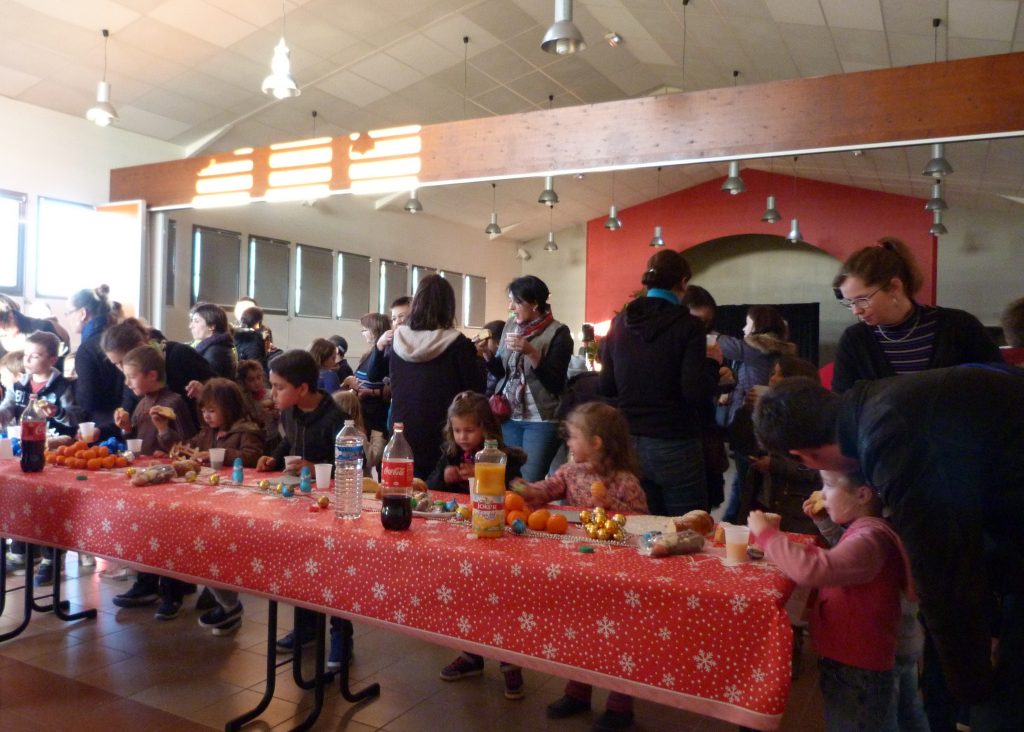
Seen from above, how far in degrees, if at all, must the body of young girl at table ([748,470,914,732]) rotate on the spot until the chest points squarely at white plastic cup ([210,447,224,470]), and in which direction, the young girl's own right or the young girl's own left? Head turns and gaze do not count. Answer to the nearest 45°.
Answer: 0° — they already face it

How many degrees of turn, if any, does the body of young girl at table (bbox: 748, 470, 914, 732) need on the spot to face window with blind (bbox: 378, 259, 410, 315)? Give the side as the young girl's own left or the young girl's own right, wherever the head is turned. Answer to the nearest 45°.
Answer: approximately 45° to the young girl's own right

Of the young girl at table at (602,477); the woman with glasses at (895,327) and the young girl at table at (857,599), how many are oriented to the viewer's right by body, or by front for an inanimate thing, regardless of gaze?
0

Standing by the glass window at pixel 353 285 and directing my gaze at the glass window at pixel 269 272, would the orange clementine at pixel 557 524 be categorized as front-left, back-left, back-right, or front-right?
front-left

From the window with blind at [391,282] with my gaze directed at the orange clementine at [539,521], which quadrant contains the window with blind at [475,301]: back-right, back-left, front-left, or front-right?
back-left

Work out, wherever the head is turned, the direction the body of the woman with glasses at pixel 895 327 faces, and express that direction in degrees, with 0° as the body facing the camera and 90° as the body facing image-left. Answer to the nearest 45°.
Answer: approximately 45°

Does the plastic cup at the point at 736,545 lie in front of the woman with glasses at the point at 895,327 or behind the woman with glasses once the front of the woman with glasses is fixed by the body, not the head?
in front

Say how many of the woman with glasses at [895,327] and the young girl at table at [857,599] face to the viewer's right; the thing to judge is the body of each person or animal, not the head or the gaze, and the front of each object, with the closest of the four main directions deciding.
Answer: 0

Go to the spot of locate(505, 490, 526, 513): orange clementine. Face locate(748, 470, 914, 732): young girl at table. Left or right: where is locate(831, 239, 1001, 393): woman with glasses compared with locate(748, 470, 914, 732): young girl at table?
left

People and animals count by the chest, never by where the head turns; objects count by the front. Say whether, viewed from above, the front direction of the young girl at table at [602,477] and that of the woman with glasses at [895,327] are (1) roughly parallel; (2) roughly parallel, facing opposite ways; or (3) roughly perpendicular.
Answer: roughly parallel

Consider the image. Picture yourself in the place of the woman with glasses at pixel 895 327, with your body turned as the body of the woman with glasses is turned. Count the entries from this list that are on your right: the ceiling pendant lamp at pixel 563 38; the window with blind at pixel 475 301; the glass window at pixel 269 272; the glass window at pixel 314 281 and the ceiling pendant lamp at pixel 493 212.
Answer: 5

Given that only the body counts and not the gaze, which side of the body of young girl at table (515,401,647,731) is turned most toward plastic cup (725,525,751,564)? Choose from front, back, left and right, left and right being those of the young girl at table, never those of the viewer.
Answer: left

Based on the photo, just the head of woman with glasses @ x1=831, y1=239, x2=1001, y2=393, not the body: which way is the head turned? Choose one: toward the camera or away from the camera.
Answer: toward the camera

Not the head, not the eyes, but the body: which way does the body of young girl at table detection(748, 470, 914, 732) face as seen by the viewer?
to the viewer's left

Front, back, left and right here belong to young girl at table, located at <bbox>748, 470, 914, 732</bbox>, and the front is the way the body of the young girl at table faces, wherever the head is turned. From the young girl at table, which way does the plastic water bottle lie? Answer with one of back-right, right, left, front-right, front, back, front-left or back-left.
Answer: front

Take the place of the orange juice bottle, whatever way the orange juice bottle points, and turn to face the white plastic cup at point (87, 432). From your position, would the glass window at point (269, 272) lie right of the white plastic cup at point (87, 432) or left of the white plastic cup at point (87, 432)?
right

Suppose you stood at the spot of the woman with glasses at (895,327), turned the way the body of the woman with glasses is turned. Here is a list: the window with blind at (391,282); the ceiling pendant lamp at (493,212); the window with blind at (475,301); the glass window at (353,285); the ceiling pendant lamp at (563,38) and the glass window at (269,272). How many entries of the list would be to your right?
6

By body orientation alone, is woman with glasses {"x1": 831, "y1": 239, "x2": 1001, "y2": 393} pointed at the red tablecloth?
yes

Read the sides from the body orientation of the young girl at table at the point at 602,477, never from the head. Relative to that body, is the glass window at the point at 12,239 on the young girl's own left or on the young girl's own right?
on the young girl's own right
